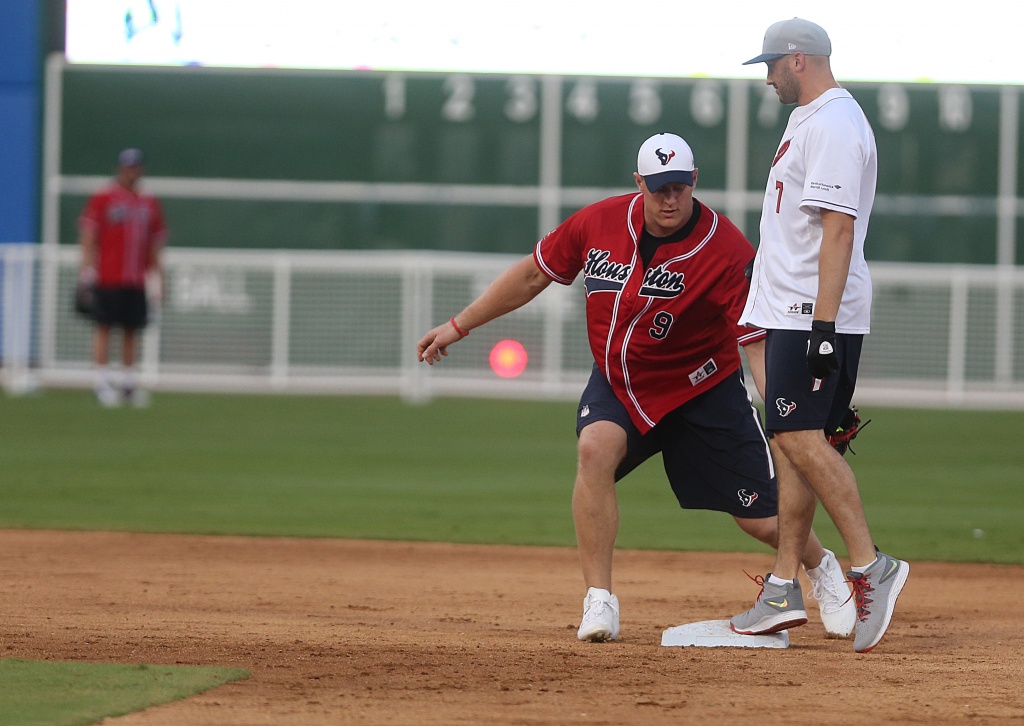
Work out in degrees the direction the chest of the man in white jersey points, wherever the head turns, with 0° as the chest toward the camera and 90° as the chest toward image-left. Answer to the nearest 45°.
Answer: approximately 90°

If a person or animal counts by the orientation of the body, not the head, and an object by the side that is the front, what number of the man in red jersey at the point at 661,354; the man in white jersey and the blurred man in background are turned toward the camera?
2

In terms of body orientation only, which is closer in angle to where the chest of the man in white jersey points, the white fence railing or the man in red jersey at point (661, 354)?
the man in red jersey

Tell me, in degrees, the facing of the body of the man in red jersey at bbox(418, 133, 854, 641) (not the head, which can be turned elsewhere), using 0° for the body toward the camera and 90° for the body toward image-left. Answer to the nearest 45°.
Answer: approximately 0°

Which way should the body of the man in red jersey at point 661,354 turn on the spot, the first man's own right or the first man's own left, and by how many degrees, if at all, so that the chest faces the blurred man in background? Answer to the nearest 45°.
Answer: approximately 135° to the first man's own right

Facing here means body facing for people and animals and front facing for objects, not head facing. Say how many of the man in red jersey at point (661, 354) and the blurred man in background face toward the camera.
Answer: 2

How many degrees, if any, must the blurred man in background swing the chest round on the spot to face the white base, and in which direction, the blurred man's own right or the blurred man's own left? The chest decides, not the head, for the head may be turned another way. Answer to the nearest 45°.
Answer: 0° — they already face it

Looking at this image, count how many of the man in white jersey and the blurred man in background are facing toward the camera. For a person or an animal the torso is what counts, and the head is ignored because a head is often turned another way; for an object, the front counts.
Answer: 1

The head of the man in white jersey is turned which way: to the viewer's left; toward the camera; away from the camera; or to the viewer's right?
to the viewer's left
